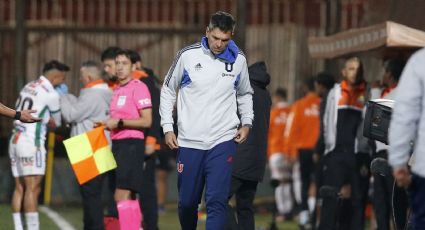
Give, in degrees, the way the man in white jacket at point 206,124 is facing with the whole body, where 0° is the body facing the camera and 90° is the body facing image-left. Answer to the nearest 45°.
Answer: approximately 0°

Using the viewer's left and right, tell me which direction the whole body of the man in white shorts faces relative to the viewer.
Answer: facing away from the viewer and to the right of the viewer

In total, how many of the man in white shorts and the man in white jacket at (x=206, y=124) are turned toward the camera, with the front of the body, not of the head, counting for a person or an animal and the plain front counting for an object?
1

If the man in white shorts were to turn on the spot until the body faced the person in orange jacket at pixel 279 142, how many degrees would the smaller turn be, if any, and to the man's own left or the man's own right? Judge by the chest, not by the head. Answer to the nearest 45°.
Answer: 0° — they already face them

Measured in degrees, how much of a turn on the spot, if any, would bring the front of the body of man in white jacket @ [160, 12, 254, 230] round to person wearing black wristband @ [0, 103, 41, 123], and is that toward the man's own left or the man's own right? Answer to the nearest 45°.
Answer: approximately 90° to the man's own right
